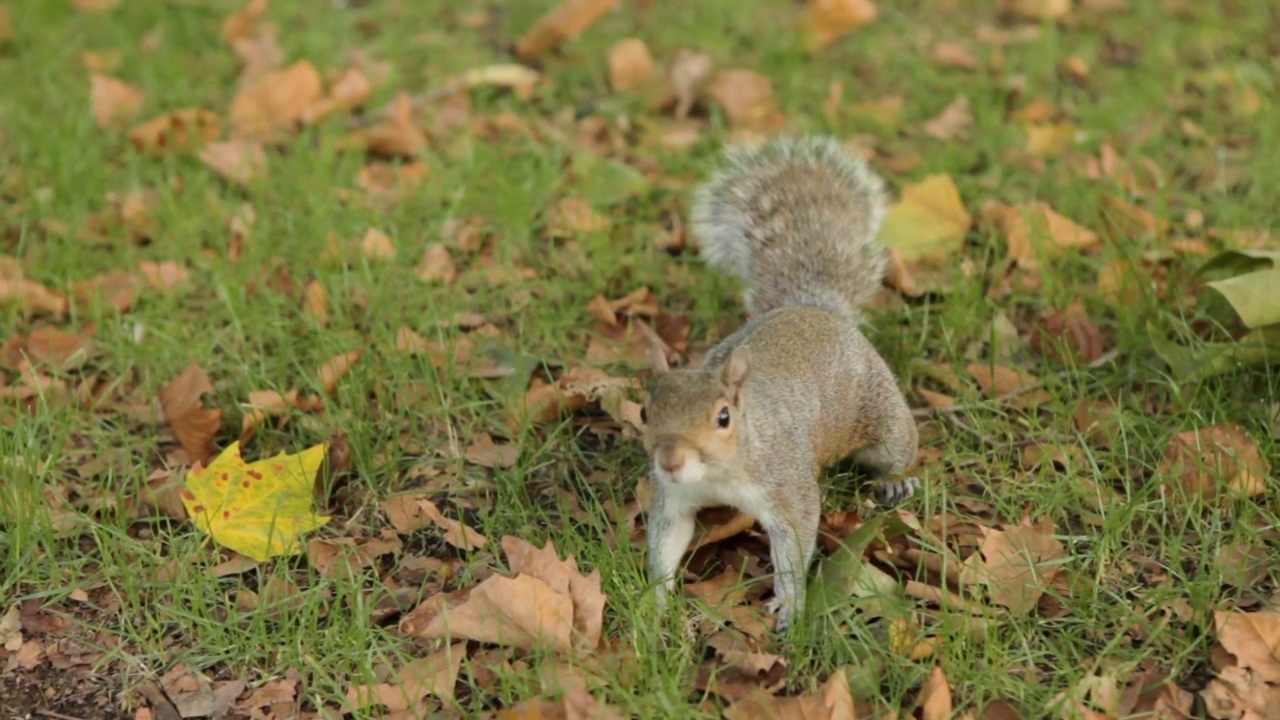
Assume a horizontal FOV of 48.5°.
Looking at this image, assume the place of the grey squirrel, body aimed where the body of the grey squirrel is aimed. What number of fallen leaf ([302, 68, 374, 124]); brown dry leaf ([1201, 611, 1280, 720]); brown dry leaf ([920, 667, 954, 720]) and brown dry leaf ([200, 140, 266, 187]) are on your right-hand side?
2

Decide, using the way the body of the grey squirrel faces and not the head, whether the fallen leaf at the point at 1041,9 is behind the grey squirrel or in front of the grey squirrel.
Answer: behind

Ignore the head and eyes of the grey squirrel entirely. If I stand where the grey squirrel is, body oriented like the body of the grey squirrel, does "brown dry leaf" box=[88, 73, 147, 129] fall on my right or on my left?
on my right

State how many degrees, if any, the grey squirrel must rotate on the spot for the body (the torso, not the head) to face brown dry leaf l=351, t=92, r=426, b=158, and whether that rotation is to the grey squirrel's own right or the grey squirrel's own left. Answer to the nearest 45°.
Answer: approximately 90° to the grey squirrel's own right

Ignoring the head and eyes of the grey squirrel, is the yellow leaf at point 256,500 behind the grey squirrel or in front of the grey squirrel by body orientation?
in front

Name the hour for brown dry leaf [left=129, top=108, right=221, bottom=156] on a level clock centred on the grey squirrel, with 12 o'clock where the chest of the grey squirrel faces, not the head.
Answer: The brown dry leaf is roughly at 3 o'clock from the grey squirrel.

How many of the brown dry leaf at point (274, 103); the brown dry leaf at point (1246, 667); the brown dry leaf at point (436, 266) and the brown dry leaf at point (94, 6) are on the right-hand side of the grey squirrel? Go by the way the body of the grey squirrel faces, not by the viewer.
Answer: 3

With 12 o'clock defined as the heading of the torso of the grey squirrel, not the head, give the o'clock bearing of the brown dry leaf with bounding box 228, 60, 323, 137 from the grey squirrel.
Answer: The brown dry leaf is roughly at 3 o'clock from the grey squirrel.

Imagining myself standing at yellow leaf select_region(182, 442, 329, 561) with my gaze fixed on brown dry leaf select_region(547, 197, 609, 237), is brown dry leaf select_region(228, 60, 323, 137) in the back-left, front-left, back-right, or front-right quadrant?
front-left

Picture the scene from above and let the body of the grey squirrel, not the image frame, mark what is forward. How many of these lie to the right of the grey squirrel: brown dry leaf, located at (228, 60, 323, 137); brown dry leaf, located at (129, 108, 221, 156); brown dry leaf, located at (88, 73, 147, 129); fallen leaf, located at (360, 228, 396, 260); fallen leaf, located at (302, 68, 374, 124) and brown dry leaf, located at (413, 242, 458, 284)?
6

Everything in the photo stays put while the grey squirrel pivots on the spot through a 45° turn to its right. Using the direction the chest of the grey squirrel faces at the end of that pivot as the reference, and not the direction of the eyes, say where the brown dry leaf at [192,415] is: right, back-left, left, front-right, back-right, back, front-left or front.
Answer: front

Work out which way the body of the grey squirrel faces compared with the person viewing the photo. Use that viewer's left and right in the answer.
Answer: facing the viewer and to the left of the viewer

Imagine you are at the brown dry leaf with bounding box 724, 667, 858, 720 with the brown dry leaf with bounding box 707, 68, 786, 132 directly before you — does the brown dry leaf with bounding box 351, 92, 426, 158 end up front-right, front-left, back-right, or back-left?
front-left

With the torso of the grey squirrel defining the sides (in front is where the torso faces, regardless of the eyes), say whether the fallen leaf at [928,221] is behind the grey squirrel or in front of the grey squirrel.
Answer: behind

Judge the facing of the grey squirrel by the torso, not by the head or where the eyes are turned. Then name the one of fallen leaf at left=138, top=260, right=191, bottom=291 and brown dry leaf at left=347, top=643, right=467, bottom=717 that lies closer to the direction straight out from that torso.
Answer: the brown dry leaf

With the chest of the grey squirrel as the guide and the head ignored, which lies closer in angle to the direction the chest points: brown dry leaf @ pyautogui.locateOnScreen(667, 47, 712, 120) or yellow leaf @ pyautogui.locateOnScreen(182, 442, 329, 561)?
the yellow leaf

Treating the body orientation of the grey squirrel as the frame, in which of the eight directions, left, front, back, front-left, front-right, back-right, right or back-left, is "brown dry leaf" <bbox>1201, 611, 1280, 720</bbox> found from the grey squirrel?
left

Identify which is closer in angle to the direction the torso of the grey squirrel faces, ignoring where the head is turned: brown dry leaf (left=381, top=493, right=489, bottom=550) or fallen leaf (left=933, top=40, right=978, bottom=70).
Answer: the brown dry leaf

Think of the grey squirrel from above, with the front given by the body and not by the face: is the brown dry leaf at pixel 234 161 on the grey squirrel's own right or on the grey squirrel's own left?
on the grey squirrel's own right

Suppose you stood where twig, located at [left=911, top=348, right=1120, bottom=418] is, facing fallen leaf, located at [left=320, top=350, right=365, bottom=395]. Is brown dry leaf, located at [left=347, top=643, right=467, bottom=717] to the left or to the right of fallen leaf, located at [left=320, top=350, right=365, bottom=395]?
left

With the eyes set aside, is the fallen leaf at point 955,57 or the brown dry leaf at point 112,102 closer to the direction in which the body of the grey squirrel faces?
the brown dry leaf

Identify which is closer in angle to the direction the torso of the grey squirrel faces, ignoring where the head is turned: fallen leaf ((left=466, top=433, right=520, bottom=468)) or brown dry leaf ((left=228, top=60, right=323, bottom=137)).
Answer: the fallen leaf
